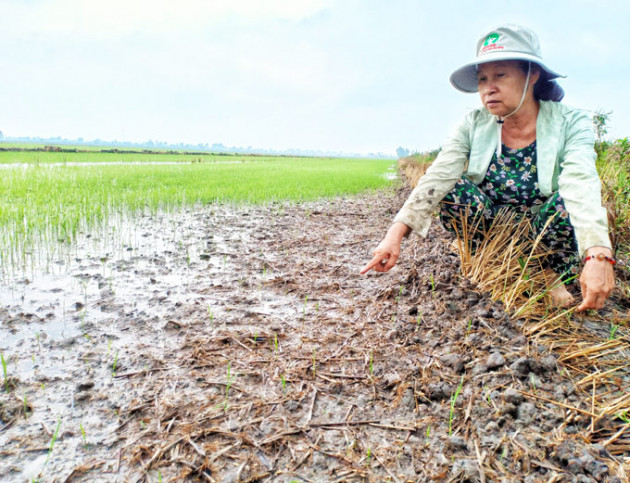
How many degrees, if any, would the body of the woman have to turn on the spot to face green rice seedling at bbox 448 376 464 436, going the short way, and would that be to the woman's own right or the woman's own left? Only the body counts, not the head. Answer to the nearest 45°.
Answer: approximately 45° to the woman's own left

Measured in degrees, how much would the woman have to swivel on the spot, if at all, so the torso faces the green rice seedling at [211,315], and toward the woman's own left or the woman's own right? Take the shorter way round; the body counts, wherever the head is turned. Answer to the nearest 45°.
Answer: approximately 45° to the woman's own right

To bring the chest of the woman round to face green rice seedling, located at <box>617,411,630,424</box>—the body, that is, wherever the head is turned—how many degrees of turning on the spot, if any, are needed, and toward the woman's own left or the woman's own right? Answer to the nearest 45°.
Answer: approximately 45° to the woman's own left

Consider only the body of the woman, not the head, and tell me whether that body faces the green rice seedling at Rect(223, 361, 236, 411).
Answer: yes

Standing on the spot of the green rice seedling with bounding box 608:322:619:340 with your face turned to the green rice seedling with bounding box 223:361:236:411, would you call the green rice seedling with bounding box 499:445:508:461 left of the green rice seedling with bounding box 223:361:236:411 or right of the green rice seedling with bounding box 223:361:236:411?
left

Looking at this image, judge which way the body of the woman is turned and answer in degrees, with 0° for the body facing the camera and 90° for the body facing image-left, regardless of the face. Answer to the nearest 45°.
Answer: approximately 45°
